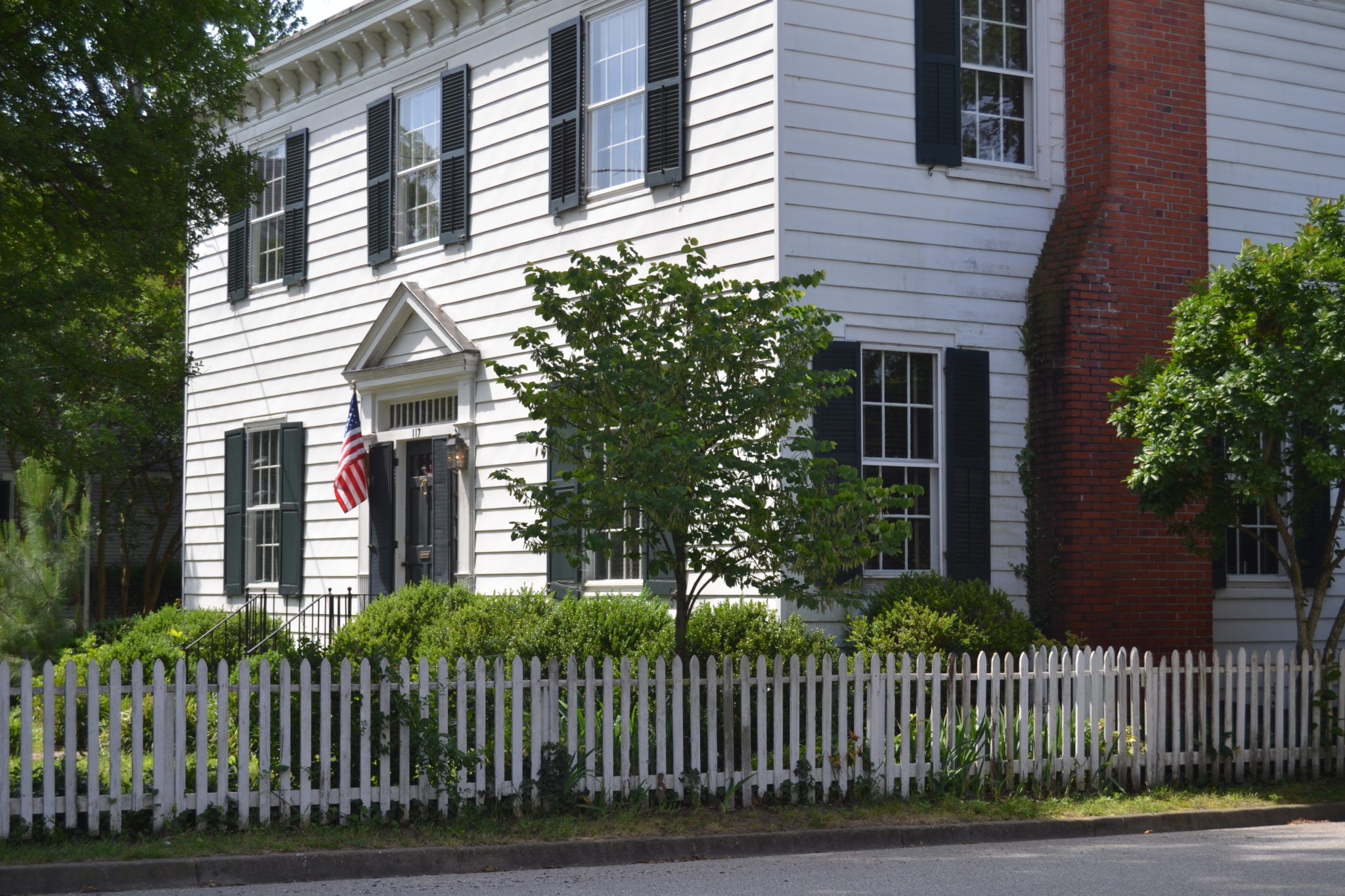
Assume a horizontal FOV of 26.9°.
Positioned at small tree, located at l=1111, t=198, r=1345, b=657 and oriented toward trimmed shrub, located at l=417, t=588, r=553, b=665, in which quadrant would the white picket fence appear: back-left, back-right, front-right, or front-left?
front-left

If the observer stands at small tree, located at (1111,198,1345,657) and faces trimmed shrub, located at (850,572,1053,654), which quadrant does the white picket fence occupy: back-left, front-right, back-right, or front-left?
front-left
